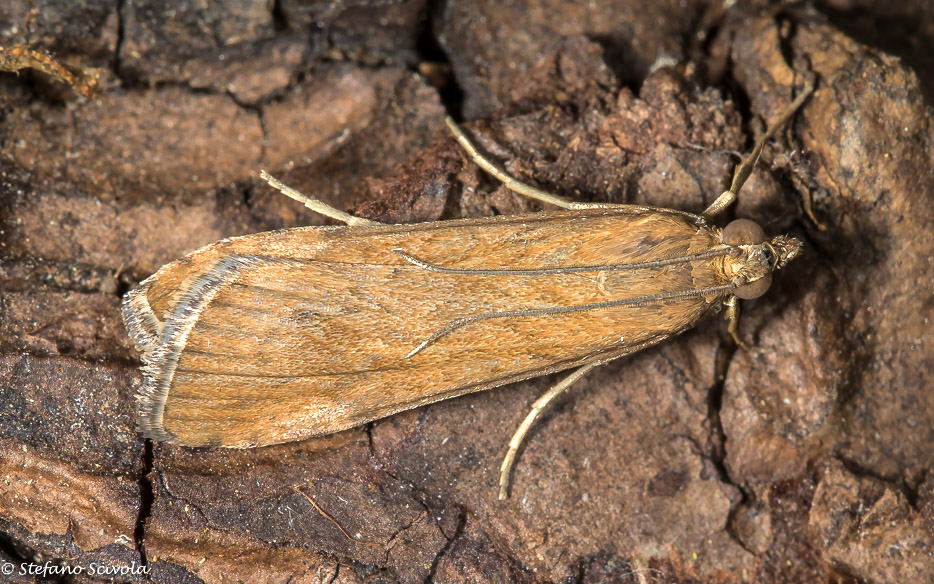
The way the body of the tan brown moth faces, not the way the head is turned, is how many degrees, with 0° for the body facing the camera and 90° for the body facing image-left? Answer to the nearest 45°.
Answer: approximately 270°
